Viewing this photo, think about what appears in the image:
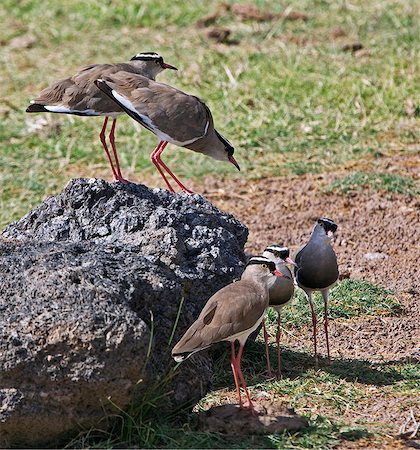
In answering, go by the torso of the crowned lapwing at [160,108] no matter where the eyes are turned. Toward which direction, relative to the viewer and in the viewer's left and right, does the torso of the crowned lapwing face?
facing to the right of the viewer

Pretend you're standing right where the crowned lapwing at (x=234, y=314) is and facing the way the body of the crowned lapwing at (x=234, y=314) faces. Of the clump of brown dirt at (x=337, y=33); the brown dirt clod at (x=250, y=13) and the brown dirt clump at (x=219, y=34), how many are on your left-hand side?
3

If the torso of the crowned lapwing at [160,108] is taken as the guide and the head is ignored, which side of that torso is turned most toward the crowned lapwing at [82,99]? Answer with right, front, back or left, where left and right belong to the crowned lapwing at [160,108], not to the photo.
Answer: back

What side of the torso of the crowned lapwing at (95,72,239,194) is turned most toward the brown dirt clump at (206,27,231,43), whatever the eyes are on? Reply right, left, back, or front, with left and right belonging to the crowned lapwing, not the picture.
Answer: left

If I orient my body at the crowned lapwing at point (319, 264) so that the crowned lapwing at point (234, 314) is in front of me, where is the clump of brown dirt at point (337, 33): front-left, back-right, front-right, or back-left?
back-right

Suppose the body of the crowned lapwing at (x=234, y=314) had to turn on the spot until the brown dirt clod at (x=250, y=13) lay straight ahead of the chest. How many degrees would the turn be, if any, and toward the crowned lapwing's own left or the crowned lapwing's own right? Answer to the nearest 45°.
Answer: approximately 90° to the crowned lapwing's own left

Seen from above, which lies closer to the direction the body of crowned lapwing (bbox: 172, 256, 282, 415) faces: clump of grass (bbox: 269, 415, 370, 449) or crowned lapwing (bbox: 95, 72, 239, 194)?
the clump of grass

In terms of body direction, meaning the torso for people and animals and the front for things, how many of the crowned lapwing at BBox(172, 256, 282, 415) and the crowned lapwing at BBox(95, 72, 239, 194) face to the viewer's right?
2

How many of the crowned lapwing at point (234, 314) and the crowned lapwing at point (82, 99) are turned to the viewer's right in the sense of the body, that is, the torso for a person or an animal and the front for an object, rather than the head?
2

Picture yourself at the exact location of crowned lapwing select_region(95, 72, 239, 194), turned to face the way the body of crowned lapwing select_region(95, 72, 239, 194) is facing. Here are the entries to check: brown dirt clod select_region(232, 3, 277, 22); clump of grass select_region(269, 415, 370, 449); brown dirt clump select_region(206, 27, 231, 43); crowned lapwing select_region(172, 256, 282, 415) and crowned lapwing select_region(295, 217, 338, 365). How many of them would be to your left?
2

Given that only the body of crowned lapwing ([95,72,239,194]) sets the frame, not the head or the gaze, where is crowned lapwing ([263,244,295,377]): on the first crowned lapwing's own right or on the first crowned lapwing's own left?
on the first crowned lapwing's own right

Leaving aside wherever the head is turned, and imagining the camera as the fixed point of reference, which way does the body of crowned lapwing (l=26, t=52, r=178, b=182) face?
to the viewer's right

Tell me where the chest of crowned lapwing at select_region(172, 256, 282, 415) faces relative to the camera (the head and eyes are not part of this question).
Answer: to the viewer's right
